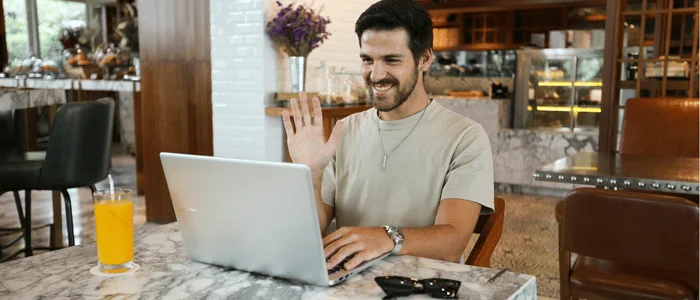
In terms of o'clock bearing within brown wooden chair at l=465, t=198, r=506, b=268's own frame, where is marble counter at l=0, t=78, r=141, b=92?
The marble counter is roughly at 3 o'clock from the brown wooden chair.

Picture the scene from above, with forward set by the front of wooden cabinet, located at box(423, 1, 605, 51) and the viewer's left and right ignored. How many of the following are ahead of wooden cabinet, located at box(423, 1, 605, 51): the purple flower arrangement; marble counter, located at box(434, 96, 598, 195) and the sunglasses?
3

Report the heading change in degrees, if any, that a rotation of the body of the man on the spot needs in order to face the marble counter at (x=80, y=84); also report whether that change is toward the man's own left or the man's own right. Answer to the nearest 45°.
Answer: approximately 90° to the man's own right

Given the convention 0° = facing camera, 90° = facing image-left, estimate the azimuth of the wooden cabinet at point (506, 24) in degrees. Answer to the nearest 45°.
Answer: approximately 0°

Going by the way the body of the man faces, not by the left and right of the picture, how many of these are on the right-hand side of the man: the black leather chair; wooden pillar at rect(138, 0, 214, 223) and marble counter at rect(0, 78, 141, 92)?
3

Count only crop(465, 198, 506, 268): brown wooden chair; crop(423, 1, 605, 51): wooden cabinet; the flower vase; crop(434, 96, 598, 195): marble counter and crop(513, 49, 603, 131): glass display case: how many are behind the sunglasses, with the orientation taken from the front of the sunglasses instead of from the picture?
5

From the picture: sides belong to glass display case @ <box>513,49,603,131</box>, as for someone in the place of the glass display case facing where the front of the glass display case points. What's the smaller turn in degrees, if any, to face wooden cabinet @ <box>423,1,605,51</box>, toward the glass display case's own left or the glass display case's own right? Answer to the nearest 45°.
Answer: approximately 180°

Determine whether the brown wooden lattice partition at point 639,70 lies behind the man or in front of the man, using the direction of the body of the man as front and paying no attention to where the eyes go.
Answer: behind

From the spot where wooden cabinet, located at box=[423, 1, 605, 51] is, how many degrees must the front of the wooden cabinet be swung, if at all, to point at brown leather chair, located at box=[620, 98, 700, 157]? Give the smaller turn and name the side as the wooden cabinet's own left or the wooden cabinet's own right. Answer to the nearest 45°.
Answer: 0° — it already faces it

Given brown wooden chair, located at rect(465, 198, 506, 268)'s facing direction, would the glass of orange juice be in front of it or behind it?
in front
